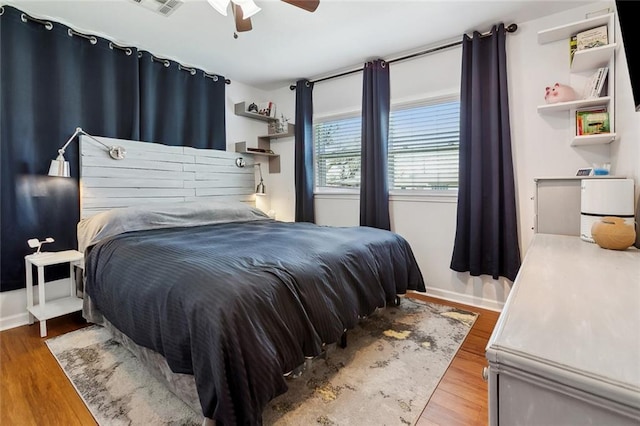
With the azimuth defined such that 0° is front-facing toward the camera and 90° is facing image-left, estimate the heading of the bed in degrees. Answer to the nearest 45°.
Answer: approximately 315°

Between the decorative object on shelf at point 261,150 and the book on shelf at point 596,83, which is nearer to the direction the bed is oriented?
the book on shelf

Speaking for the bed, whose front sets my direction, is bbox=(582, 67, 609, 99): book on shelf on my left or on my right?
on my left

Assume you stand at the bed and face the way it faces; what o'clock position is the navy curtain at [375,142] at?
The navy curtain is roughly at 9 o'clock from the bed.

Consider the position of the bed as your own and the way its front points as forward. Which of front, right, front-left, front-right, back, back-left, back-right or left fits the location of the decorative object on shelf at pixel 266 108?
back-left

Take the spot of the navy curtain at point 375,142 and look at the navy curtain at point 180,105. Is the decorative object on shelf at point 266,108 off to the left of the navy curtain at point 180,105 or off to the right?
right

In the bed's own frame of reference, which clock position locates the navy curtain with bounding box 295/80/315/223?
The navy curtain is roughly at 8 o'clock from the bed.

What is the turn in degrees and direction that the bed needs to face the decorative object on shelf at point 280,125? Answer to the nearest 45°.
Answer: approximately 135° to its left
